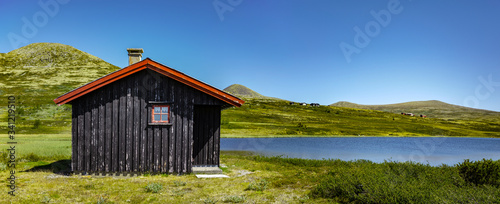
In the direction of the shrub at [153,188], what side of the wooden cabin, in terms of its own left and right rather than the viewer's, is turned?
front

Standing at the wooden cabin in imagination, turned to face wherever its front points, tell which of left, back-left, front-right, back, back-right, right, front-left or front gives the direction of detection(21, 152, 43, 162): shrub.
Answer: back-right

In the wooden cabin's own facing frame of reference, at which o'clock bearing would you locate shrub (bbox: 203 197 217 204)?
The shrub is roughly at 11 o'clock from the wooden cabin.

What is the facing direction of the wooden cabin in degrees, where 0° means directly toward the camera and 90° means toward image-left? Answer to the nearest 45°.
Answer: approximately 0°

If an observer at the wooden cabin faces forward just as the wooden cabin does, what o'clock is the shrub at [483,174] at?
The shrub is roughly at 10 o'clock from the wooden cabin.

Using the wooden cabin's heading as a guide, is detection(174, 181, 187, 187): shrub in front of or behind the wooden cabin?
in front

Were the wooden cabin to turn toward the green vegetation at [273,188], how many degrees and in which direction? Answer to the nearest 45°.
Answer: approximately 45° to its left
